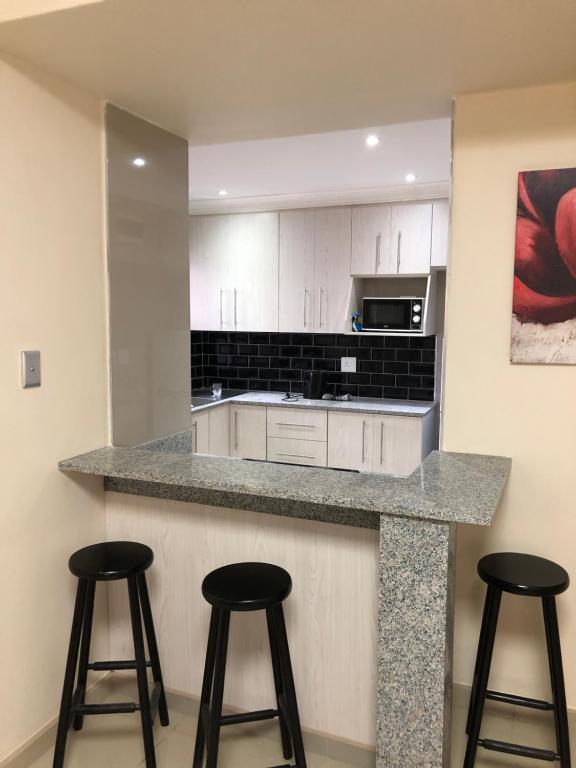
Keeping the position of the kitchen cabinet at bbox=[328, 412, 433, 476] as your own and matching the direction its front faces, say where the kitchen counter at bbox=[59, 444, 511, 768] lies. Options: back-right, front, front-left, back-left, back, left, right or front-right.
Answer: front

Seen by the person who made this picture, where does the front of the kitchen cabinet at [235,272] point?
facing the viewer

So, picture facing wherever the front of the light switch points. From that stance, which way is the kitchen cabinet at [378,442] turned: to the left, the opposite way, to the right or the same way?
to the right

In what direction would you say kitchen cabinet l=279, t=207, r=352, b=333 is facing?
toward the camera

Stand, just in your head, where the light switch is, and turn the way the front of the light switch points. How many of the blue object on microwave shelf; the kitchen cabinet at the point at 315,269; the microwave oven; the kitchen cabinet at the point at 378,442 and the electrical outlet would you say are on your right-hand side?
0

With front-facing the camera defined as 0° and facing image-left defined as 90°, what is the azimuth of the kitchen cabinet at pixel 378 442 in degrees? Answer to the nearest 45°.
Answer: approximately 0°

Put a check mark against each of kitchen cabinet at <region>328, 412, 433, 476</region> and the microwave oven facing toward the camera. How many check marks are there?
2

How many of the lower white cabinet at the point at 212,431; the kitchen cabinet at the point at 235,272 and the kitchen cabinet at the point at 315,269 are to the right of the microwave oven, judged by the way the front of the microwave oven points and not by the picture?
3

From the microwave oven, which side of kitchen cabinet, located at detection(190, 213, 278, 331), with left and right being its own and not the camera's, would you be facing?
left

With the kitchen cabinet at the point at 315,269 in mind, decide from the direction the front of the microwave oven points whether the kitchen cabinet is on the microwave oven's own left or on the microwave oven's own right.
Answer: on the microwave oven's own right

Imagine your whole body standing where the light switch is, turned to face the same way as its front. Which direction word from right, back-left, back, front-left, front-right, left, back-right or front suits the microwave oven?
left

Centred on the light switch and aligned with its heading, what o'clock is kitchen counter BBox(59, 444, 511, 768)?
The kitchen counter is roughly at 12 o'clock from the light switch.

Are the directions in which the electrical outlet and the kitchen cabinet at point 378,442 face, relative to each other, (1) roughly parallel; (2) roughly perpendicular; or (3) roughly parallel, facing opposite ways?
roughly parallel

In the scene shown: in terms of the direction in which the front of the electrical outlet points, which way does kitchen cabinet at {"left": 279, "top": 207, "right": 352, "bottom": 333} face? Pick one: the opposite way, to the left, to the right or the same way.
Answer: the same way

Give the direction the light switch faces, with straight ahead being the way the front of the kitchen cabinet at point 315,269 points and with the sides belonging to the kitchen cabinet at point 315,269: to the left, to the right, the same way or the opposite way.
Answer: to the left

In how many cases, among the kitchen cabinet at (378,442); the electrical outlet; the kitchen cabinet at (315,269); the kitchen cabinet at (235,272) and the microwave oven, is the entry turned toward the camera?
5
